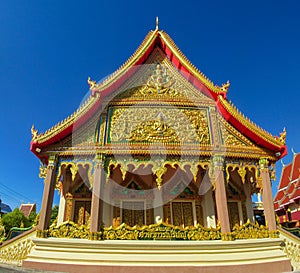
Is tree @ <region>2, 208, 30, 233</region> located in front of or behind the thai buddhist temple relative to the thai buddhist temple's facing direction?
behind

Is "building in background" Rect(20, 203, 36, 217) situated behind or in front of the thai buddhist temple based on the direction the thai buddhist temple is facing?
behind

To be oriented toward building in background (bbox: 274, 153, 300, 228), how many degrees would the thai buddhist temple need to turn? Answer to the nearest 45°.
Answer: approximately 135° to its left

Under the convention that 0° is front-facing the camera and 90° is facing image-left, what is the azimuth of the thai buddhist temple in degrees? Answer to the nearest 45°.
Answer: approximately 0°
